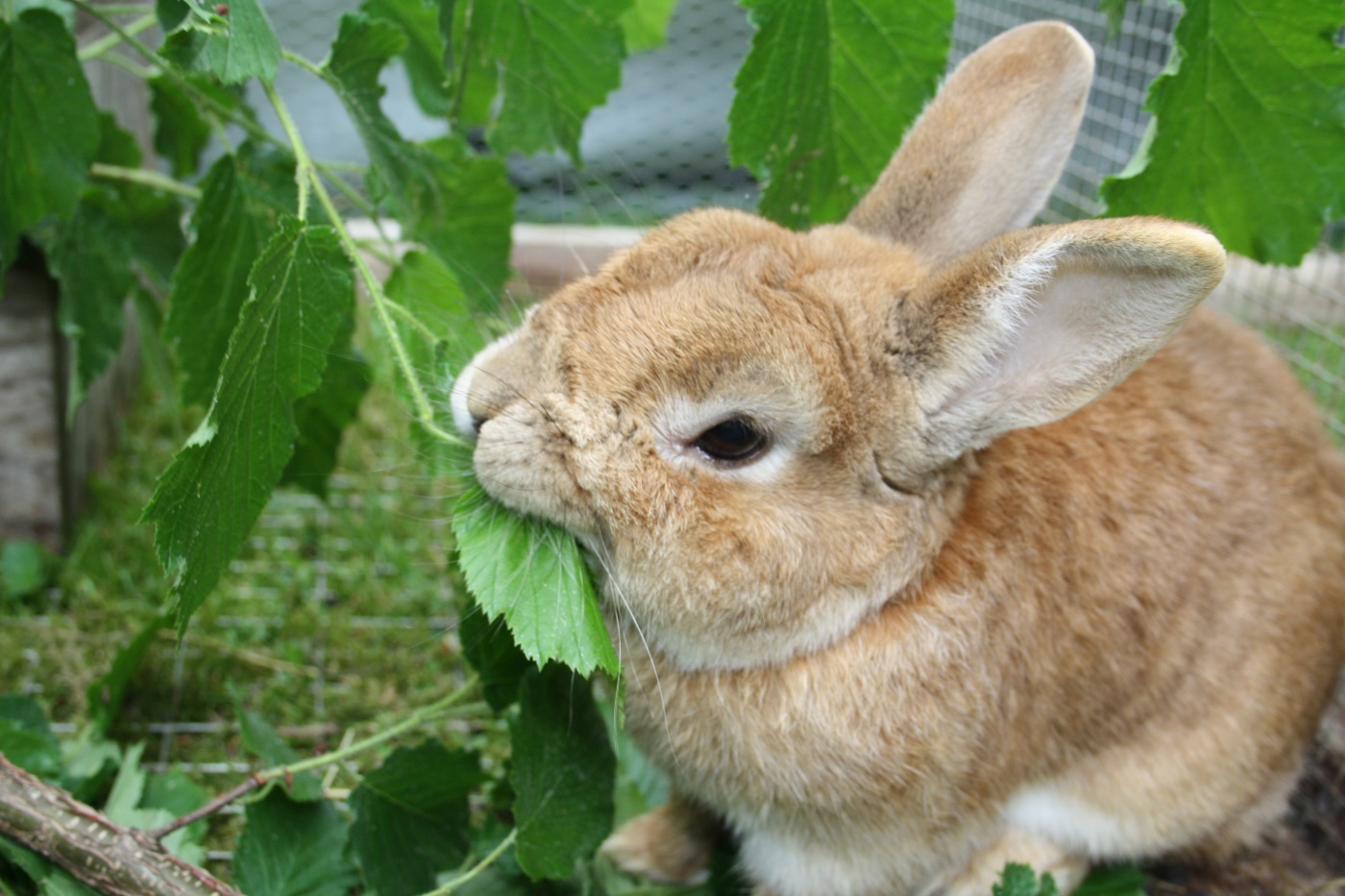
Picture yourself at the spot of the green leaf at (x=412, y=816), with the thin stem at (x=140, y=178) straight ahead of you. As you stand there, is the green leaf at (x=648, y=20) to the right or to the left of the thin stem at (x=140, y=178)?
right

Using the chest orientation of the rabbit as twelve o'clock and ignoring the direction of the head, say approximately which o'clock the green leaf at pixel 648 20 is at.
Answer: The green leaf is roughly at 2 o'clock from the rabbit.

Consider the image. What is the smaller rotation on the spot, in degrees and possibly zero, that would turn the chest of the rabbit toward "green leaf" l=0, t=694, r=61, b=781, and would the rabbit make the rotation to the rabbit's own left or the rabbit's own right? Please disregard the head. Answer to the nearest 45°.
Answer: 0° — it already faces it

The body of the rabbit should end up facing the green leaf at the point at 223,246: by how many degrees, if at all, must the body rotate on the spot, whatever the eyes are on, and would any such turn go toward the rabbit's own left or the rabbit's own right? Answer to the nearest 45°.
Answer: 0° — it already faces it

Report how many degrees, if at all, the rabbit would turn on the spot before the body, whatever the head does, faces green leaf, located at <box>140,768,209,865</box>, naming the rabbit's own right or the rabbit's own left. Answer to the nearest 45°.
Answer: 0° — it already faces it

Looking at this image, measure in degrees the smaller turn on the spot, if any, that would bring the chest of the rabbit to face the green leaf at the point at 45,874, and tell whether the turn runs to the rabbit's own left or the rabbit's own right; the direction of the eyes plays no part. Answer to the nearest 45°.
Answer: approximately 45° to the rabbit's own left

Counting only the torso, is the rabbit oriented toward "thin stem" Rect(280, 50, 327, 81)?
yes

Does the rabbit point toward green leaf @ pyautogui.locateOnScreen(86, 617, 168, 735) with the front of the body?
yes

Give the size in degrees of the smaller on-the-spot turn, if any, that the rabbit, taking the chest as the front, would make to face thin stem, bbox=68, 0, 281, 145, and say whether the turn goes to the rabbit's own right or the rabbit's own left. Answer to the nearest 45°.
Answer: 0° — it already faces it

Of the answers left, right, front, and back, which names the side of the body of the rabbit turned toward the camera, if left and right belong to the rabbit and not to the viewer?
left
